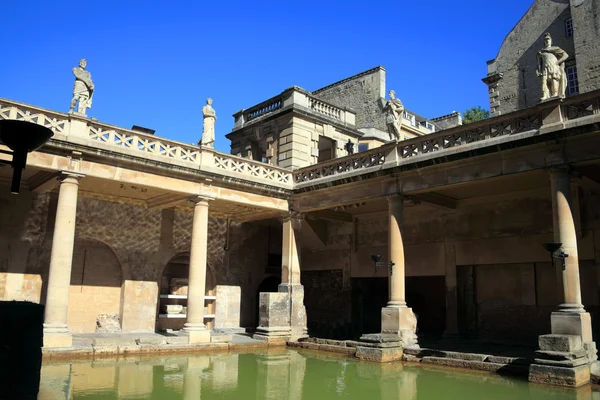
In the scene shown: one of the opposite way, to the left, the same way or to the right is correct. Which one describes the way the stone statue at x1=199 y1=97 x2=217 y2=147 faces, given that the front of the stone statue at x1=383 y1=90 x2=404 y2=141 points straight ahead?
to the left

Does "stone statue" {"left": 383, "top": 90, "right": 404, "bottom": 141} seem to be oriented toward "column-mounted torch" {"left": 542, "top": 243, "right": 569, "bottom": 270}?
no

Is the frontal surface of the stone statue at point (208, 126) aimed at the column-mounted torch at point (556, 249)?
yes

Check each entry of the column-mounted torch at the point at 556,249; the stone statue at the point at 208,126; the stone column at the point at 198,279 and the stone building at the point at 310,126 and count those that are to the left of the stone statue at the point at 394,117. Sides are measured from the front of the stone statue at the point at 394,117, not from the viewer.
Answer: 1

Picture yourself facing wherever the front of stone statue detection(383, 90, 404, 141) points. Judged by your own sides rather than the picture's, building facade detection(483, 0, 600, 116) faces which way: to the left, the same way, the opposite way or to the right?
the same way

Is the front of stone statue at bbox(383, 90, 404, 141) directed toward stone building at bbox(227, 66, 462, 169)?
no

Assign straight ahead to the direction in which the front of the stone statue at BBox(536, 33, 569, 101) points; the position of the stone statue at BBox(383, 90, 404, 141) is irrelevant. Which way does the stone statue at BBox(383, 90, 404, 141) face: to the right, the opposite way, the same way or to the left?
the same way

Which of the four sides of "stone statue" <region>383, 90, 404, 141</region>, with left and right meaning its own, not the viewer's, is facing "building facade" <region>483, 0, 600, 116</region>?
back

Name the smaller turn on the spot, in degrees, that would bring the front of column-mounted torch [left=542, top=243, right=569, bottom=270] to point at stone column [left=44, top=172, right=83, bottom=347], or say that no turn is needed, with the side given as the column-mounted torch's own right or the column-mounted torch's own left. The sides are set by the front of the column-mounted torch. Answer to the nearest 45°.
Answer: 0° — it already faces it

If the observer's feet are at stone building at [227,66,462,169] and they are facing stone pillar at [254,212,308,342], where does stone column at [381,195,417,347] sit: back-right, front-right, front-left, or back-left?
front-left

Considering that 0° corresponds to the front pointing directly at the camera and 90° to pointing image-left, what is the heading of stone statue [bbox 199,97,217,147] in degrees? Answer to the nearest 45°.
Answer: approximately 315°

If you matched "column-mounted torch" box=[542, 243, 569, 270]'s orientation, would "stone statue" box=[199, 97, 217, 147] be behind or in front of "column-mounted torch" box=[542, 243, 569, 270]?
in front

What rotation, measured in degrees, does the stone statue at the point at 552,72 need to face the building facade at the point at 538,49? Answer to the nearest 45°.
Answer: approximately 135° to its right

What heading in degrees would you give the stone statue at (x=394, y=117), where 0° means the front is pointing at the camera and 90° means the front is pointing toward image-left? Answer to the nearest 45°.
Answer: approximately 45°

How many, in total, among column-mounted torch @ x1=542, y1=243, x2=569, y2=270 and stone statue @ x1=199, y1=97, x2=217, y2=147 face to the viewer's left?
1
